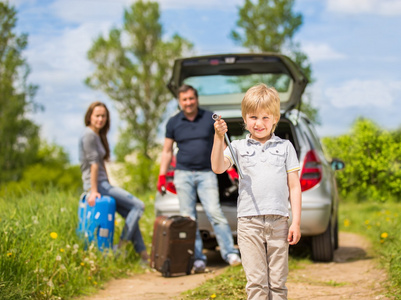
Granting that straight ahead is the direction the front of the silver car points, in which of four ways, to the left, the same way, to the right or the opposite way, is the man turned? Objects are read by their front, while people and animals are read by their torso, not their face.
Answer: the opposite way

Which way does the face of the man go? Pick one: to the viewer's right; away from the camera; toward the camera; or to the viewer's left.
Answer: toward the camera

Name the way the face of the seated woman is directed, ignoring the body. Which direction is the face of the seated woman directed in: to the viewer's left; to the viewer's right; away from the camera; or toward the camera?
toward the camera

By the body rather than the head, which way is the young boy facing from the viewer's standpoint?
toward the camera

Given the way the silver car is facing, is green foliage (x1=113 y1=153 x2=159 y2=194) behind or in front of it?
in front

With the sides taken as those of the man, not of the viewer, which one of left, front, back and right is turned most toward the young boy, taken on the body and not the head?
front

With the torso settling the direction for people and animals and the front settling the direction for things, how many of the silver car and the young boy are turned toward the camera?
1

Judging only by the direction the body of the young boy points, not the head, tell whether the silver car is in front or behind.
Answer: behind

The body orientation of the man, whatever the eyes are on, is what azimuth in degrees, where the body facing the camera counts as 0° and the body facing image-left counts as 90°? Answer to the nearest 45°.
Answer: approximately 0°

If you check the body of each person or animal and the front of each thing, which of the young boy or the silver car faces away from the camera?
the silver car

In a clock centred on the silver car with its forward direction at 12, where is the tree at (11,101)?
The tree is roughly at 11 o'clock from the silver car.

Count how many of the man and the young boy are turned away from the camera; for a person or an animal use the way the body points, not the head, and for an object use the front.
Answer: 0

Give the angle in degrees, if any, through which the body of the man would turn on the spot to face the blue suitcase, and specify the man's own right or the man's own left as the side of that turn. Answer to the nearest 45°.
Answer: approximately 90° to the man's own right

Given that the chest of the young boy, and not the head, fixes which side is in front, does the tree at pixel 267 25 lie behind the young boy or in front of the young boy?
behind

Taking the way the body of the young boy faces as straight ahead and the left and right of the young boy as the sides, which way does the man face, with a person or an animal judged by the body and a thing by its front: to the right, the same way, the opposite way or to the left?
the same way

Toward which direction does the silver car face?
away from the camera

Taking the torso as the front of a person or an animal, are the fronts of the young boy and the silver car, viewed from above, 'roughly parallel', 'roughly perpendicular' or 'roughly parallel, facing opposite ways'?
roughly parallel, facing opposite ways
